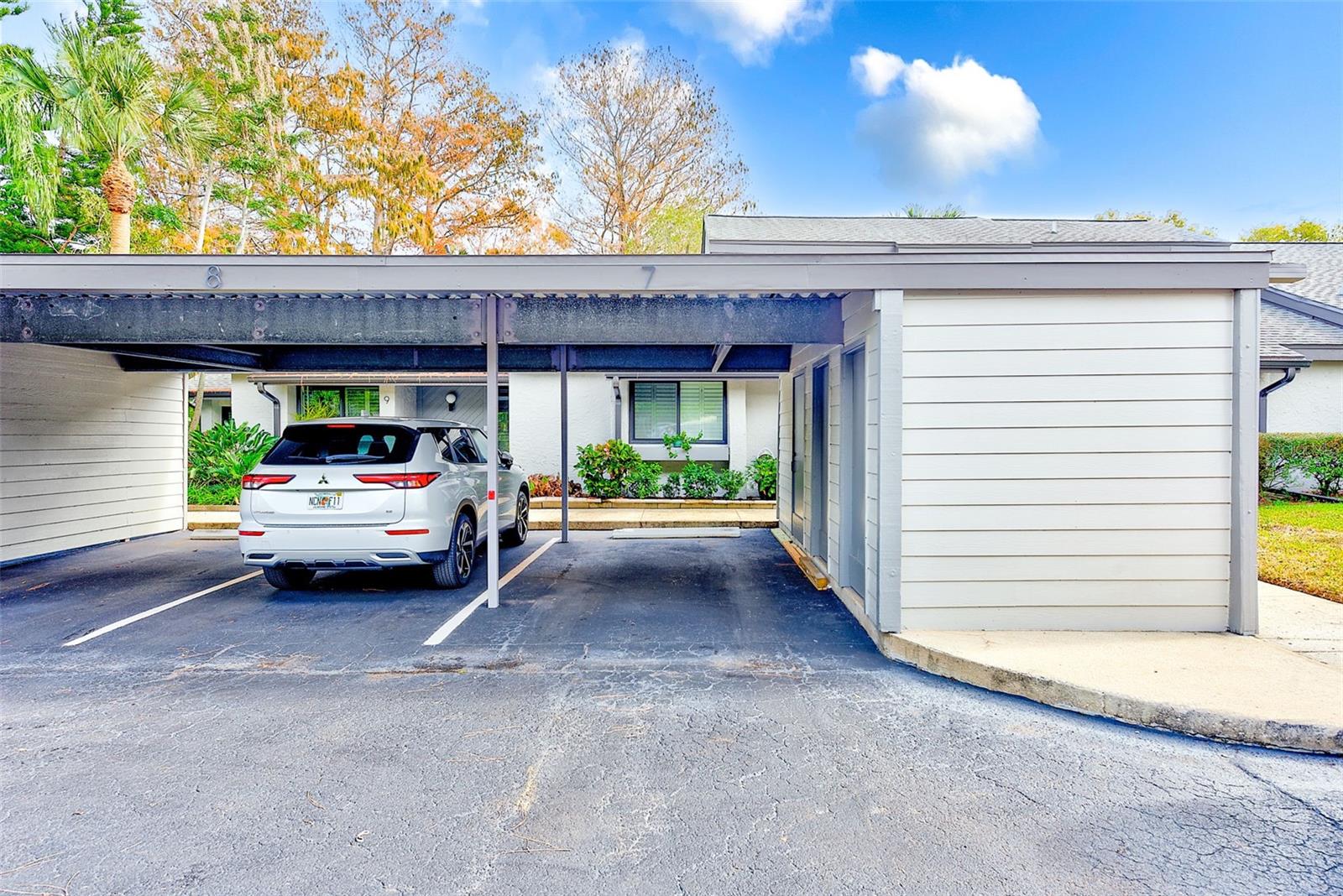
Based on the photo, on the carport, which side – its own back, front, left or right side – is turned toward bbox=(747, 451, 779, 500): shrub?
back

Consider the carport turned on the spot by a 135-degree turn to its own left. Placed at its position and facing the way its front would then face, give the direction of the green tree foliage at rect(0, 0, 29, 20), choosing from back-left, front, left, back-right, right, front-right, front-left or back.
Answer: left

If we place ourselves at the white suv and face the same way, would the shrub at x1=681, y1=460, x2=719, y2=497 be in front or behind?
in front

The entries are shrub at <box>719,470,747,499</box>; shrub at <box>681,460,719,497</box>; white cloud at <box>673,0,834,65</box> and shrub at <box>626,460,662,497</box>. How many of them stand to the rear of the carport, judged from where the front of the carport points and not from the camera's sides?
4

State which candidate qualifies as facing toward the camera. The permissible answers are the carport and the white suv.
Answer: the carport

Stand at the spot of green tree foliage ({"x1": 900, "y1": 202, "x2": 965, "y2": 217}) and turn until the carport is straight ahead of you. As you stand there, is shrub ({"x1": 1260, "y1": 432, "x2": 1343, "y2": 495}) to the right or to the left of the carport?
left

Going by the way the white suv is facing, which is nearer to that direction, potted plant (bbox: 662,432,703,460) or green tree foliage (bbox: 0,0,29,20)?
the potted plant

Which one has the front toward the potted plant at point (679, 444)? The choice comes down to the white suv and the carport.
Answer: the white suv

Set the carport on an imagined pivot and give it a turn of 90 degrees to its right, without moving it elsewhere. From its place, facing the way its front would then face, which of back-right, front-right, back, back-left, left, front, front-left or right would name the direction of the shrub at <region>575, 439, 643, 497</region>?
right

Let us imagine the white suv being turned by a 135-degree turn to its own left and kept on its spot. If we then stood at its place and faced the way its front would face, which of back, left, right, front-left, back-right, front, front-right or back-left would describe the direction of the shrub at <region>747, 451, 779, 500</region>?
back-right

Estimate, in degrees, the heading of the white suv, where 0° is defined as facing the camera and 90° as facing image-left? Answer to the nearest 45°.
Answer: approximately 225°

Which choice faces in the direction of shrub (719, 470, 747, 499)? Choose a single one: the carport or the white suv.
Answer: the white suv

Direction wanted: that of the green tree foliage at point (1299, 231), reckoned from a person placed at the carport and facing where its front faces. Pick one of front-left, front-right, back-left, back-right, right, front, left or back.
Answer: back-left

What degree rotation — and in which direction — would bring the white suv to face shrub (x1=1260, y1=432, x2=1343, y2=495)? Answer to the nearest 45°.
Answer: approximately 45° to its right

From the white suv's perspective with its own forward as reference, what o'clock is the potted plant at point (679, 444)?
The potted plant is roughly at 12 o'clock from the white suv.

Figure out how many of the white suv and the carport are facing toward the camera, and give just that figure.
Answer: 1

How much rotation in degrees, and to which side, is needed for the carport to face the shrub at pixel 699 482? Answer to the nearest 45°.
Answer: approximately 180°

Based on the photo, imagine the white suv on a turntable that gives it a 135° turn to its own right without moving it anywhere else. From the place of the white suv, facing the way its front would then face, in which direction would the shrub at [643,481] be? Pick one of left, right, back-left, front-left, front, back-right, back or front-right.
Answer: back-left

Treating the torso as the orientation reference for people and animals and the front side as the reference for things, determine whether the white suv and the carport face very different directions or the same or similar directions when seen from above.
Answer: very different directions

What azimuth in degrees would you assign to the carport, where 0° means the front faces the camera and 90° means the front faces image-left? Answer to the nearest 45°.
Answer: approximately 0°
